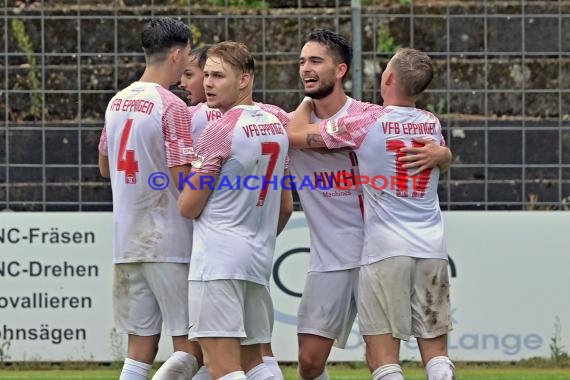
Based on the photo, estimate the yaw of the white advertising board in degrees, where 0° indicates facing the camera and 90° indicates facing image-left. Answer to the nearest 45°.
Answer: approximately 0°
